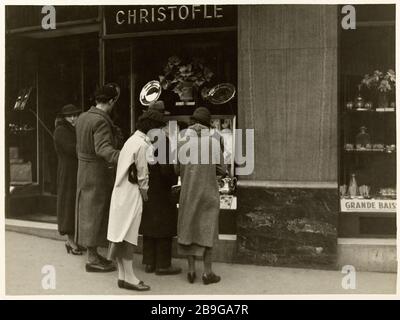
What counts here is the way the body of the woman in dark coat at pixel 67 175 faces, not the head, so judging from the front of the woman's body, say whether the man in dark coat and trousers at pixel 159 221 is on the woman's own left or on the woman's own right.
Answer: on the woman's own right

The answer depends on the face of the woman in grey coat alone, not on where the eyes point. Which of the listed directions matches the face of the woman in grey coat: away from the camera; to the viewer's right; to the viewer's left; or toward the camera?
away from the camera

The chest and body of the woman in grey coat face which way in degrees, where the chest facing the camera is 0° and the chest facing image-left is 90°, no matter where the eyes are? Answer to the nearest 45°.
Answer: approximately 180°

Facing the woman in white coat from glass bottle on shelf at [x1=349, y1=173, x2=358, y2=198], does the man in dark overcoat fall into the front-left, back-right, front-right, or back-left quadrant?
front-right

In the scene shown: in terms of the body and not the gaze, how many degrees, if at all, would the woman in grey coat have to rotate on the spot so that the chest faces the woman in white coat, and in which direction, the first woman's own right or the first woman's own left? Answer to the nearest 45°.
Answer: approximately 135° to the first woman's own left

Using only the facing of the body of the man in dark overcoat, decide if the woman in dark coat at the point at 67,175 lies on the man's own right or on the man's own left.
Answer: on the man's own left

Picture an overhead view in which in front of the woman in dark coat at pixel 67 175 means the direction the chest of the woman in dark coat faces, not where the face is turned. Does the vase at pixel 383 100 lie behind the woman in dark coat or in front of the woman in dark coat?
in front

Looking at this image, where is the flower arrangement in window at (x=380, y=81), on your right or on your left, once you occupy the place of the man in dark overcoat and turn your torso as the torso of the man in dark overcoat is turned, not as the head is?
on your right

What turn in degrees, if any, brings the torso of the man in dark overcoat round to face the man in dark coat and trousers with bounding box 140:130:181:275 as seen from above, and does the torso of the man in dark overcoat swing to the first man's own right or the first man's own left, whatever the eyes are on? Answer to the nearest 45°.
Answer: approximately 45° to the first man's own right

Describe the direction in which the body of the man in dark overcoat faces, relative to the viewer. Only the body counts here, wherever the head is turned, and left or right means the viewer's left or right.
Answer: facing away from the viewer and to the right of the viewer

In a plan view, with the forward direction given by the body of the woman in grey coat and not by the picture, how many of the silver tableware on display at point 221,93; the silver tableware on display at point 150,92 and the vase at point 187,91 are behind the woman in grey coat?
0

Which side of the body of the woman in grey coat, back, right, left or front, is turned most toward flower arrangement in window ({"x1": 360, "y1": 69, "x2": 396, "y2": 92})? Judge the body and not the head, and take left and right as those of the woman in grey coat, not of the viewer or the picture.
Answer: right

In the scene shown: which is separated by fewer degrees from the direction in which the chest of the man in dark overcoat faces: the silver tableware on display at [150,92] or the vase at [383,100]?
the silver tableware on display

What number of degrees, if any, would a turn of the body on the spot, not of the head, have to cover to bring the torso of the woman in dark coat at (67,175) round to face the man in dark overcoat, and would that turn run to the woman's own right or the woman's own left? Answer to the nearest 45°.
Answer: approximately 90° to the woman's own right
